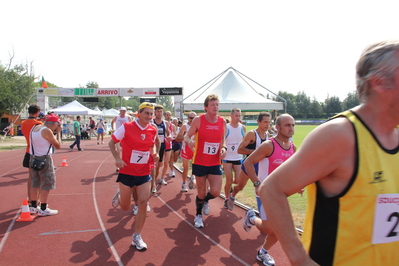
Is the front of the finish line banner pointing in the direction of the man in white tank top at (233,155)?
yes

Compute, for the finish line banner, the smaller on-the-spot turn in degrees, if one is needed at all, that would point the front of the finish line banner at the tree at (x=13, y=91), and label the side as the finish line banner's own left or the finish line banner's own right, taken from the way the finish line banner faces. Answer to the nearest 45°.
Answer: approximately 135° to the finish line banner's own right

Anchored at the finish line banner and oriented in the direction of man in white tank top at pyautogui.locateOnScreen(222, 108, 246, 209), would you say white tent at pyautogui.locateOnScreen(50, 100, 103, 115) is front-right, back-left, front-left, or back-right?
back-right

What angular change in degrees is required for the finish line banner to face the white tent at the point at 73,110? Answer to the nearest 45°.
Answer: approximately 135° to its right

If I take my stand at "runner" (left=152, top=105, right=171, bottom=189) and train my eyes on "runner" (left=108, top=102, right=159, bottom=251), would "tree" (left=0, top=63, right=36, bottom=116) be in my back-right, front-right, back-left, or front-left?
back-right

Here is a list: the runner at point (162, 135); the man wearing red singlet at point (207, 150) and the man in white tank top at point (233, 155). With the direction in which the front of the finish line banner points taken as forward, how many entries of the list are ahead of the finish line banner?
3

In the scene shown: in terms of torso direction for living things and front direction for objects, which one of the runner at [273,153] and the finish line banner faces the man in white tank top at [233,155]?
the finish line banner

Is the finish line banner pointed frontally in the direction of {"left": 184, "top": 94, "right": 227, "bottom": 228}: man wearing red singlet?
yes

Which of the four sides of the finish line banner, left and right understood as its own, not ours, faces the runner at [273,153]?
front

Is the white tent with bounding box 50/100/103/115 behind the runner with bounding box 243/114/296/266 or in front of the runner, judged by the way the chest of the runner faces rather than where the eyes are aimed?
behind

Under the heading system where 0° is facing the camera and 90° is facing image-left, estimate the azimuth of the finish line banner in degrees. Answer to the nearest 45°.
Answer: approximately 0°
